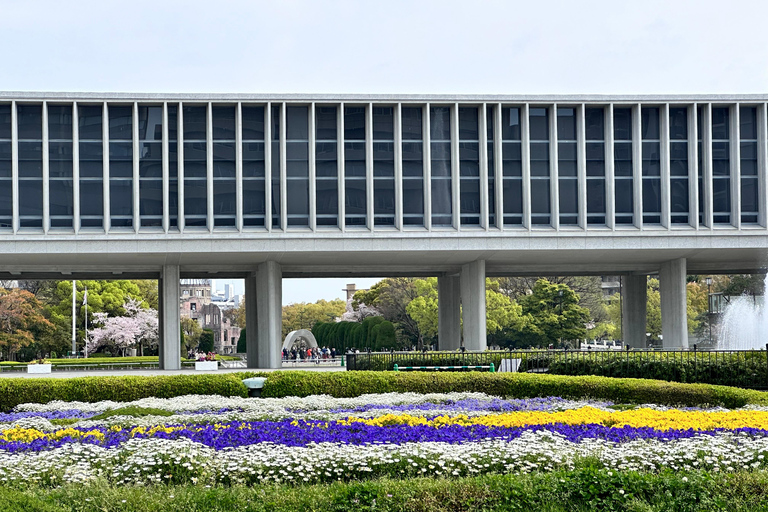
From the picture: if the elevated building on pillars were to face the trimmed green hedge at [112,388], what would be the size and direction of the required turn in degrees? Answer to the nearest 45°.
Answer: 0° — it already faces it

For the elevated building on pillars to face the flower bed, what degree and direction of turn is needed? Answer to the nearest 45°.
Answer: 0° — it already faces it

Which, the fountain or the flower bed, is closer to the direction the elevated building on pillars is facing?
the flower bed

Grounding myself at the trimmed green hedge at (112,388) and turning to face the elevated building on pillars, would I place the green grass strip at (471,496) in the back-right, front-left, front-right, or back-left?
back-right

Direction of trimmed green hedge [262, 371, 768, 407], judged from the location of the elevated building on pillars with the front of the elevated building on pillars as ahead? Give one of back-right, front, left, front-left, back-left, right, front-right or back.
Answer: front

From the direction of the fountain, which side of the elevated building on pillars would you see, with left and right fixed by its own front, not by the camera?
left

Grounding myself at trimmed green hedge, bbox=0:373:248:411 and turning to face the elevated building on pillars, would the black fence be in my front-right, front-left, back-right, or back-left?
front-right

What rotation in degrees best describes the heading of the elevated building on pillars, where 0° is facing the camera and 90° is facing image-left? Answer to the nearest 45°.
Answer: approximately 0°

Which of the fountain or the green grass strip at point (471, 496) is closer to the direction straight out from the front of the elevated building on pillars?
the green grass strip

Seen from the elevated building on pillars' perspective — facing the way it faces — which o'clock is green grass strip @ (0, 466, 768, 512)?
The green grass strip is roughly at 12 o'clock from the elevated building on pillars.
